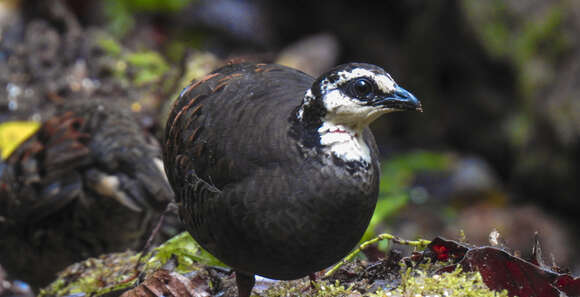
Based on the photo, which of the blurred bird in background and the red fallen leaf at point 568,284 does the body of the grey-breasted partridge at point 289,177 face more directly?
the red fallen leaf

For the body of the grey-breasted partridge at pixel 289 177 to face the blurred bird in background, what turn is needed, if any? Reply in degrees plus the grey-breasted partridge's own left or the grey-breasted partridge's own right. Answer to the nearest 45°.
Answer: approximately 180°

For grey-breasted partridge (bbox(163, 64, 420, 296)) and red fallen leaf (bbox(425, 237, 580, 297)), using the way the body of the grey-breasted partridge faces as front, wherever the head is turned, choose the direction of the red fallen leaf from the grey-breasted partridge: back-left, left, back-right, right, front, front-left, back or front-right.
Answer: front-left

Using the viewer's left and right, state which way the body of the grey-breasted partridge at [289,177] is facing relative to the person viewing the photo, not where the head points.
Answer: facing the viewer and to the right of the viewer
